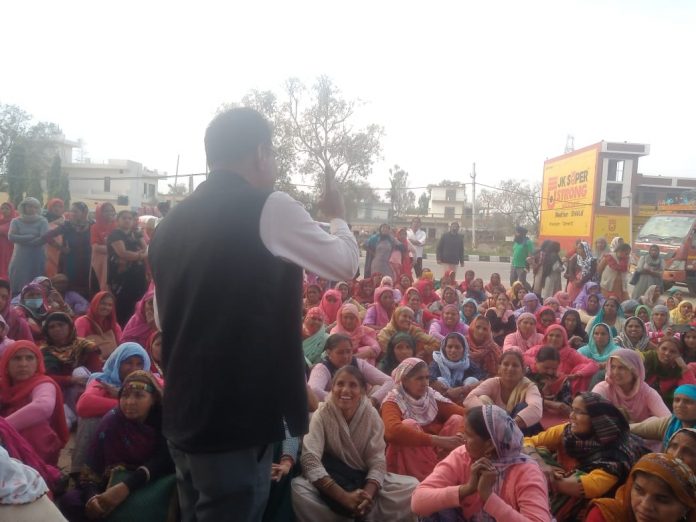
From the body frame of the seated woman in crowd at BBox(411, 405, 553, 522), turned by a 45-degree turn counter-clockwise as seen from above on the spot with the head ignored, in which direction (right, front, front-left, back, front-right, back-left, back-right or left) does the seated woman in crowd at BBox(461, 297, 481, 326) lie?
back

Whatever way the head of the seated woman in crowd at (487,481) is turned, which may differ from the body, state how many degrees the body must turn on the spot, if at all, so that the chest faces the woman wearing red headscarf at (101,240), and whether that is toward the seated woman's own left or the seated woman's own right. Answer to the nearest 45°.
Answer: approximately 90° to the seated woman's own right

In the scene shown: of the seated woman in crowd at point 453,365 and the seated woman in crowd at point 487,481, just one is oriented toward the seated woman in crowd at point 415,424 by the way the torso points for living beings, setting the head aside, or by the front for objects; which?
the seated woman in crowd at point 453,365

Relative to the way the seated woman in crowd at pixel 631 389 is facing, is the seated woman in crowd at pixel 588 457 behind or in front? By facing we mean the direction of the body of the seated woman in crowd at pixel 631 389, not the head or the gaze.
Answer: in front

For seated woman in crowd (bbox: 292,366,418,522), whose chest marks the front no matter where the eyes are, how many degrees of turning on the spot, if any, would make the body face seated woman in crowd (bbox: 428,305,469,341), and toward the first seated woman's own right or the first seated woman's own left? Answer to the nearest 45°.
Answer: approximately 180°

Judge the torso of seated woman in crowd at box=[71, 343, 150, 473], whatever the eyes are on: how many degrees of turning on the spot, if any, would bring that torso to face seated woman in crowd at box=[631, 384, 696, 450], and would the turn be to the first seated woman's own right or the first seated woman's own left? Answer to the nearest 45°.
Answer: approximately 45° to the first seated woman's own left

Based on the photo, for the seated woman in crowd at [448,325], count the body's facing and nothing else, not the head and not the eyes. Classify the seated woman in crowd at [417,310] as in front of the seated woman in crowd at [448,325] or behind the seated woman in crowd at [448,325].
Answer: behind

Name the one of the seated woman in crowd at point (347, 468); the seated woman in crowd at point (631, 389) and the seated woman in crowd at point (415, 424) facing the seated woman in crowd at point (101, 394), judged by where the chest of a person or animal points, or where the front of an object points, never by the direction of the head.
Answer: the seated woman in crowd at point (631, 389)

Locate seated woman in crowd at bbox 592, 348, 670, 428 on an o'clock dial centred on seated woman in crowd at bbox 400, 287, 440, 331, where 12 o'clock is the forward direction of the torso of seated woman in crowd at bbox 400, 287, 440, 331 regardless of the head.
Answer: seated woman in crowd at bbox 592, 348, 670, 428 is roughly at 11 o'clock from seated woman in crowd at bbox 400, 287, 440, 331.

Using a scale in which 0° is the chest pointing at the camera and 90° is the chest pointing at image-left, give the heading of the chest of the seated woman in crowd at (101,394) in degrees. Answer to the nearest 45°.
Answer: approximately 315°

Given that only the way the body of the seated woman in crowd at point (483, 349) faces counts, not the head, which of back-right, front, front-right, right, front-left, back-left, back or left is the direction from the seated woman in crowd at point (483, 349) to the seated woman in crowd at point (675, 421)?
left

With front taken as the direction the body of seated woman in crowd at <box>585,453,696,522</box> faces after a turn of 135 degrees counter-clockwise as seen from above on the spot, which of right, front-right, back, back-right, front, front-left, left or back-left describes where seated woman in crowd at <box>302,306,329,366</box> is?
back-left
